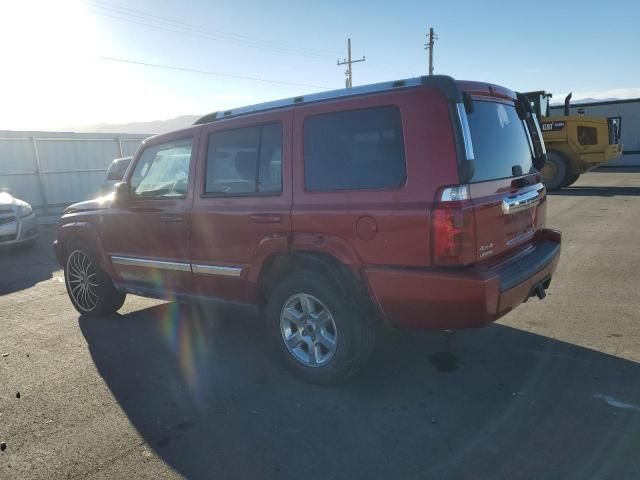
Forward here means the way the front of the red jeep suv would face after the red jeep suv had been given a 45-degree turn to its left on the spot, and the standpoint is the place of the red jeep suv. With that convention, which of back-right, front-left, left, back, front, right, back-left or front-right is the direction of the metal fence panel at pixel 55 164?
front-right

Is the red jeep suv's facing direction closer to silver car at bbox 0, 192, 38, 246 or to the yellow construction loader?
the silver car

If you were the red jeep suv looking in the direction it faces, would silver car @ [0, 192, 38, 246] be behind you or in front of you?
in front

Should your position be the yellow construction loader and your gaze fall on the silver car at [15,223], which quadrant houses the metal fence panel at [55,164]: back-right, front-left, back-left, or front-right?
front-right

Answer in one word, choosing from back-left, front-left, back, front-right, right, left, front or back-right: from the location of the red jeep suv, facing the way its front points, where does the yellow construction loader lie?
right

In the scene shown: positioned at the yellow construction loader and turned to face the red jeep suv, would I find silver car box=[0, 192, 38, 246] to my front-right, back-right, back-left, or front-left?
front-right

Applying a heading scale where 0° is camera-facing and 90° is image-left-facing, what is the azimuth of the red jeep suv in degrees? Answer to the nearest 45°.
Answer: approximately 135°
